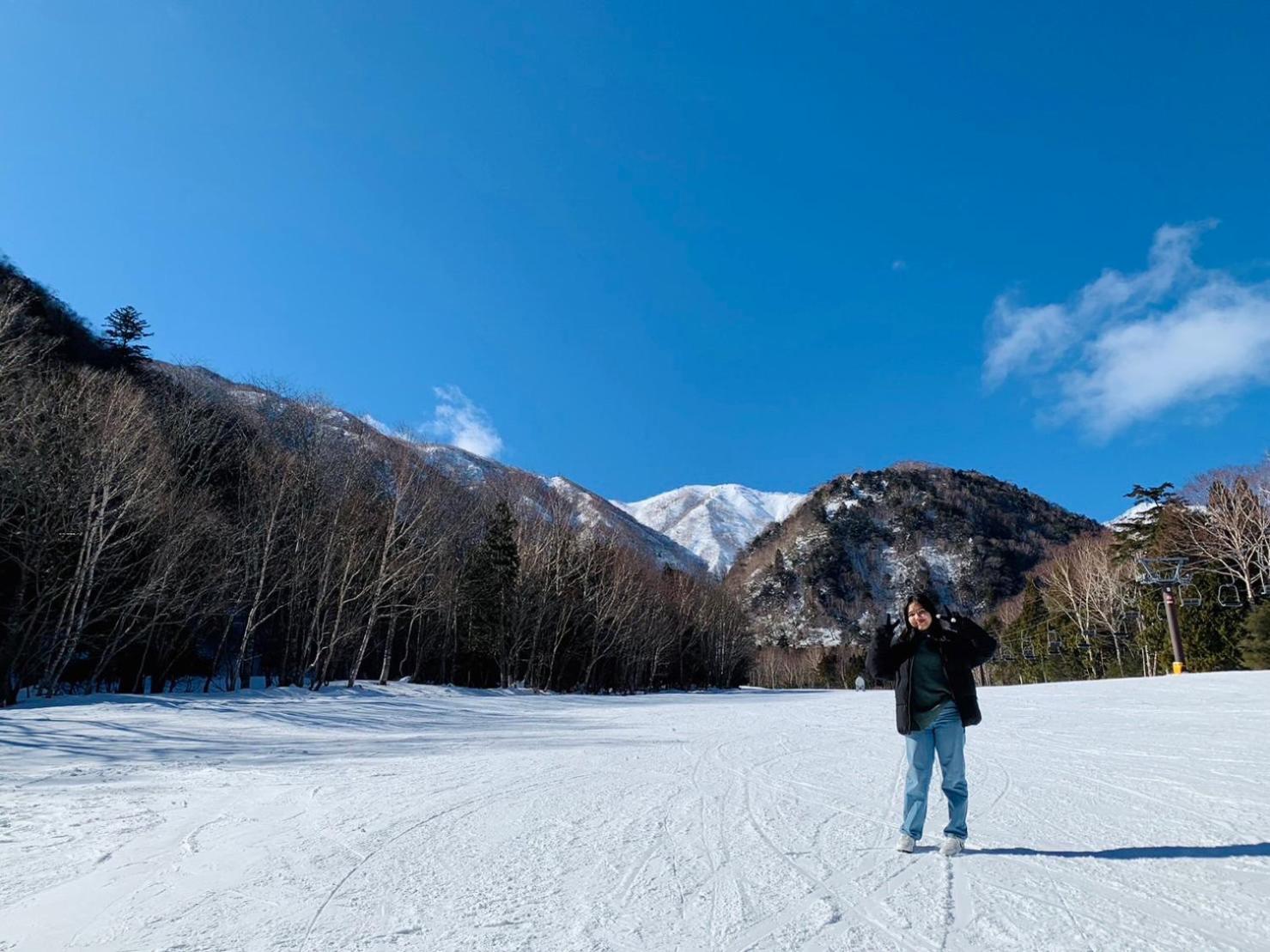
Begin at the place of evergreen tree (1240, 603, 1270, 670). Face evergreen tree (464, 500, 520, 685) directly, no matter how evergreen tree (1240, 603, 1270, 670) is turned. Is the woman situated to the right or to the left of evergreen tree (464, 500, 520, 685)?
left

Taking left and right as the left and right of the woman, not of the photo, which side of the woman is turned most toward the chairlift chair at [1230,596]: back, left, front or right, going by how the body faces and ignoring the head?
back

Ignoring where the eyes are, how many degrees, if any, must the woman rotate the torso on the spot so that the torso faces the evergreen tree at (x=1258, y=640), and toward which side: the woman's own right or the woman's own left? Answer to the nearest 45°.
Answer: approximately 180°

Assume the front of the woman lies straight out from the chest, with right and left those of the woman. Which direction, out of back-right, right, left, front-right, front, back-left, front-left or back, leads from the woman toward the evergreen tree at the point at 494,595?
back-right

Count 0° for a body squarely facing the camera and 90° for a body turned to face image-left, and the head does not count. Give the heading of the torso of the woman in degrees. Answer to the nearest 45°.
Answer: approximately 0°
